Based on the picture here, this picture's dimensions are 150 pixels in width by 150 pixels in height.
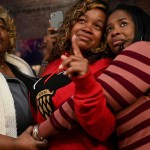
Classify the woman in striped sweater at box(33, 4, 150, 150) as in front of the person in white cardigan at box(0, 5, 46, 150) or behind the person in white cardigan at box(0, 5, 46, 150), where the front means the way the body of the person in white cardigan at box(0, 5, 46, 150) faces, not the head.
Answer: in front

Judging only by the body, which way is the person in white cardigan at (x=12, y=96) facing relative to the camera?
toward the camera

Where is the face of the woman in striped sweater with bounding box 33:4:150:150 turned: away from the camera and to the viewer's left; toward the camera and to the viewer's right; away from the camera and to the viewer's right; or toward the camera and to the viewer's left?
toward the camera and to the viewer's left

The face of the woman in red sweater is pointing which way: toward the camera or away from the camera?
toward the camera

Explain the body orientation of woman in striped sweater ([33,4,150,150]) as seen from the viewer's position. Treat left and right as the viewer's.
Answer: facing the viewer and to the left of the viewer
